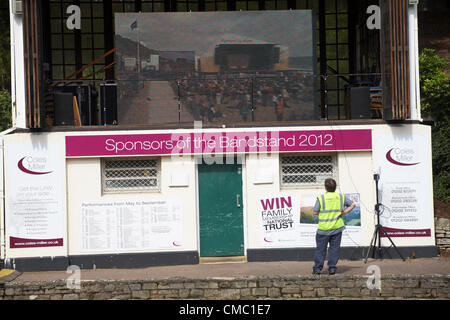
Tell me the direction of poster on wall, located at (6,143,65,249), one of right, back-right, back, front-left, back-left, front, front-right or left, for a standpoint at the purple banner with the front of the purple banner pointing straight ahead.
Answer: right

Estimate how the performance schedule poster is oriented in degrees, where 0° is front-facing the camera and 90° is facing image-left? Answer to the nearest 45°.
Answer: approximately 0°

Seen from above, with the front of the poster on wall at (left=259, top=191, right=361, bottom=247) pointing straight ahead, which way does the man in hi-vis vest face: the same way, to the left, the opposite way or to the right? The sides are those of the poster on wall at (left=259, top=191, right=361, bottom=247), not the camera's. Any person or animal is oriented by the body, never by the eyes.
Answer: the opposite way

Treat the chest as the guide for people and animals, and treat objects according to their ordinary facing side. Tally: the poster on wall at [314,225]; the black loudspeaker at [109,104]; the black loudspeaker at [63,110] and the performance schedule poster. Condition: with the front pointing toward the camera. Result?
4

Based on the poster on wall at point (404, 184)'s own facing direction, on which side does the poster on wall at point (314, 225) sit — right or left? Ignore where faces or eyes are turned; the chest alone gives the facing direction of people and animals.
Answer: on its right

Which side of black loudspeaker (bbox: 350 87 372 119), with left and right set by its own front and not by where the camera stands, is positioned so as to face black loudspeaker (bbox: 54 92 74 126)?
right

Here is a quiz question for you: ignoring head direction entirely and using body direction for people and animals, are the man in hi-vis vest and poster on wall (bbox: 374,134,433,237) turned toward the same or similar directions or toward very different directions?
very different directions

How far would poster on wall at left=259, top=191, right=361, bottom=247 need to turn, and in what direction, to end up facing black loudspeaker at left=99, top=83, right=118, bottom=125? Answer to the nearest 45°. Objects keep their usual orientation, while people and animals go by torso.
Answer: approximately 90° to its right

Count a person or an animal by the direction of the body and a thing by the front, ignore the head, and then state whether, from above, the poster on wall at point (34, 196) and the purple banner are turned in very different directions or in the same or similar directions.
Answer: same or similar directions

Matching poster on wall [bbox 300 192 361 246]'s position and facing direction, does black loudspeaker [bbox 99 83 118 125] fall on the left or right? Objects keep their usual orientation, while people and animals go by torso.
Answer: on its right

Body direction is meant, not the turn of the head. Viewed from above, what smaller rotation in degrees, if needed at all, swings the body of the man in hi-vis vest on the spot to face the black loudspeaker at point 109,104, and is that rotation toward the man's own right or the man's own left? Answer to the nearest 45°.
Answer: approximately 45° to the man's own left

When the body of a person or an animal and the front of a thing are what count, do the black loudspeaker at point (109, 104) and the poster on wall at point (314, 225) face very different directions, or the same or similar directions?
same or similar directions

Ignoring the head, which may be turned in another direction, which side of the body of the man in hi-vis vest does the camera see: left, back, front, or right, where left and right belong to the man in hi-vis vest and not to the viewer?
back

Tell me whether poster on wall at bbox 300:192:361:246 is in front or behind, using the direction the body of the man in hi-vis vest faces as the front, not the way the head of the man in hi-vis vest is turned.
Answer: in front

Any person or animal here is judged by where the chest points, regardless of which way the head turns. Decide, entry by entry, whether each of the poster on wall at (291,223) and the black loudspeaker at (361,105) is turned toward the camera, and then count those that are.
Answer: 2

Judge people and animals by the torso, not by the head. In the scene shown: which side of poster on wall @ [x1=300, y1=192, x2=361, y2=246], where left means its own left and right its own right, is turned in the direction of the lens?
front

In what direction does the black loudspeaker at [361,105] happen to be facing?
toward the camera
